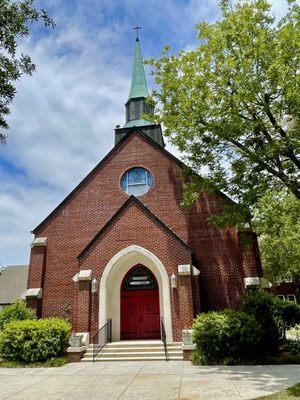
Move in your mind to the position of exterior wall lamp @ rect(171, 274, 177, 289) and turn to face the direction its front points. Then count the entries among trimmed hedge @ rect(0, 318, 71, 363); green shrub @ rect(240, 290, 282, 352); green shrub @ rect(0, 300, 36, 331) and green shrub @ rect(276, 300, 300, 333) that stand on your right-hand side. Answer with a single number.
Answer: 2

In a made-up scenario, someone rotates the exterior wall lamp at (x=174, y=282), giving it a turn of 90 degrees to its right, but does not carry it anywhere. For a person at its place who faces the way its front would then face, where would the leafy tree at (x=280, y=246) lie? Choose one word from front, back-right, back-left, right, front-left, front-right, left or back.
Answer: back-right

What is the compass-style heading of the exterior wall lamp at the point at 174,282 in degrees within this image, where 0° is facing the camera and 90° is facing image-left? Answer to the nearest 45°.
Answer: approximately 0°

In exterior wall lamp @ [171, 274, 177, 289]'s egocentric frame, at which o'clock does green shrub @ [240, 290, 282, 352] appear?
The green shrub is roughly at 9 o'clock from the exterior wall lamp.

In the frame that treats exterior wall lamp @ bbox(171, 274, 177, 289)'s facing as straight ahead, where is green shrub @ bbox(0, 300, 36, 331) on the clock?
The green shrub is roughly at 3 o'clock from the exterior wall lamp.

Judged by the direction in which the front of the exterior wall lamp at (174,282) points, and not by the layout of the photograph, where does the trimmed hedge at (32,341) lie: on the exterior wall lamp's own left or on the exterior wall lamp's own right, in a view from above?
on the exterior wall lamp's own right

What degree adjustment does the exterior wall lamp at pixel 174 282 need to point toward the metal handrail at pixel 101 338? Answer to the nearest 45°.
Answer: approximately 90° to its right

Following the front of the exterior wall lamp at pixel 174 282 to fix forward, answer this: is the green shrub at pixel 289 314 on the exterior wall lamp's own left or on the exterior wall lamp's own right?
on the exterior wall lamp's own left
